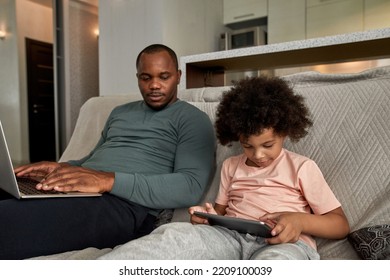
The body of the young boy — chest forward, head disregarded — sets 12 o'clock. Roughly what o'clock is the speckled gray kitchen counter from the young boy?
The speckled gray kitchen counter is roughly at 5 o'clock from the young boy.

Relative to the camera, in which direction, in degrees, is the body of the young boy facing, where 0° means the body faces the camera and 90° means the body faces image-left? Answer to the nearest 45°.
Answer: approximately 45°

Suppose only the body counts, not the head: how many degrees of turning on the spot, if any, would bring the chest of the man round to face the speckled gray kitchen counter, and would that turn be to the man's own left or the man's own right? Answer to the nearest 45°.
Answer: approximately 180°

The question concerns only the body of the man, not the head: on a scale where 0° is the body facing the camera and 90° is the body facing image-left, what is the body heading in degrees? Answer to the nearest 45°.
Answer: approximately 45°
